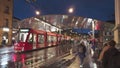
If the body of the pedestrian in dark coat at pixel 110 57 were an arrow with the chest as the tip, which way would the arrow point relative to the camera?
away from the camera
